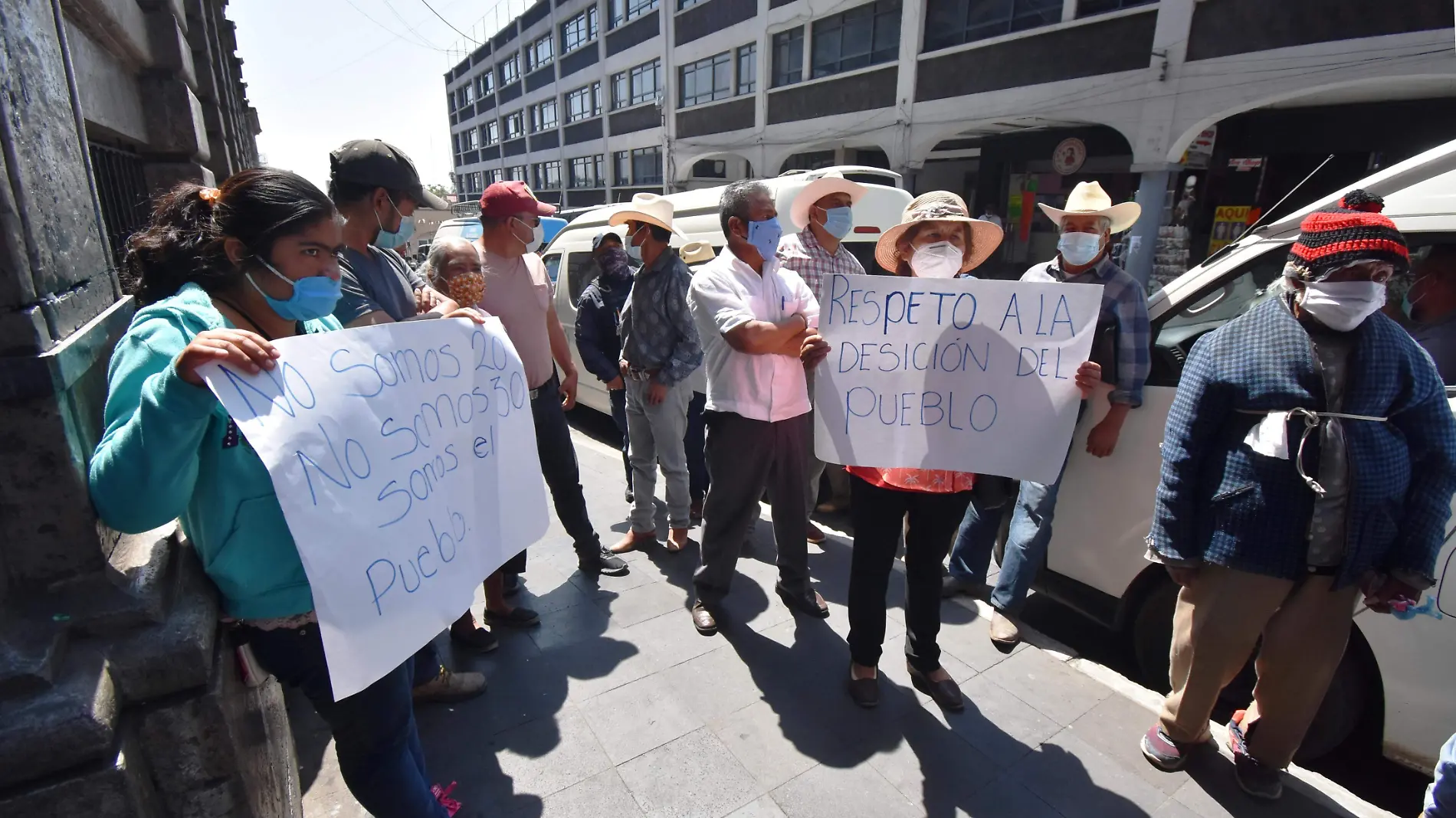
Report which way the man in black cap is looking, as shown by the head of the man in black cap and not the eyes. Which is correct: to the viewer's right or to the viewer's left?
to the viewer's right

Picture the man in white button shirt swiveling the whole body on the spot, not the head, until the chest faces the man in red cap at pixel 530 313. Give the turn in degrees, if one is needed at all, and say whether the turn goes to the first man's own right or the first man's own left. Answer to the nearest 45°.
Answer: approximately 135° to the first man's own right

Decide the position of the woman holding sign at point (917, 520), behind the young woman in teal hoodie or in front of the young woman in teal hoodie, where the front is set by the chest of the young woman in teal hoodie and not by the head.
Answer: in front

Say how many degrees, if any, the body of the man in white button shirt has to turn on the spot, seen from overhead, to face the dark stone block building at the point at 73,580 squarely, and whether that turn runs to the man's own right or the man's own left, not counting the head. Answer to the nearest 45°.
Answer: approximately 90° to the man's own right

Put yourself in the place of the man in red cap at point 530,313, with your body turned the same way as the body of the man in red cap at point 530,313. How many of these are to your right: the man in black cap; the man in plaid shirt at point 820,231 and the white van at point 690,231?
1

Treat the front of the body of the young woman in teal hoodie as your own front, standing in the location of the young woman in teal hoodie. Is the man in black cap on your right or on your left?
on your left

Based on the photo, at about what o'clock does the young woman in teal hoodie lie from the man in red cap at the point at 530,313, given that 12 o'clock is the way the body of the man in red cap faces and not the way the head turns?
The young woman in teal hoodie is roughly at 2 o'clock from the man in red cap.

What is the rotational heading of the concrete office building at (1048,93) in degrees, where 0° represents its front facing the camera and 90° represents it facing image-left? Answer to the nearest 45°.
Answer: approximately 45°

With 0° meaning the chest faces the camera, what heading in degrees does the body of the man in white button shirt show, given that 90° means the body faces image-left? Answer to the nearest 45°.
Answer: approximately 315°

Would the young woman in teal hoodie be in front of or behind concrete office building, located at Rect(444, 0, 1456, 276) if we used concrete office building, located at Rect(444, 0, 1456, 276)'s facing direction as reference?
in front

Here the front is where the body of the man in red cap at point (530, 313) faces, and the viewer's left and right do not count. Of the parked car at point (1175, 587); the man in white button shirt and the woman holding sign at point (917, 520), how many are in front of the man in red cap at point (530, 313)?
3

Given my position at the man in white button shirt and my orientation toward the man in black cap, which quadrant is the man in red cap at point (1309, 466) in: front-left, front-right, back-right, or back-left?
back-left

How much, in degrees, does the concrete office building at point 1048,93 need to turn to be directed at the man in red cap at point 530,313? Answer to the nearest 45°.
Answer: approximately 45° to its left

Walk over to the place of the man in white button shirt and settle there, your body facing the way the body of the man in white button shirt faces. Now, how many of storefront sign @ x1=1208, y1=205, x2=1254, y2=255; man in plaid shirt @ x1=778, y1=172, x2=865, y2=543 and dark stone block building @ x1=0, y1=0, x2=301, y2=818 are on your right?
1
